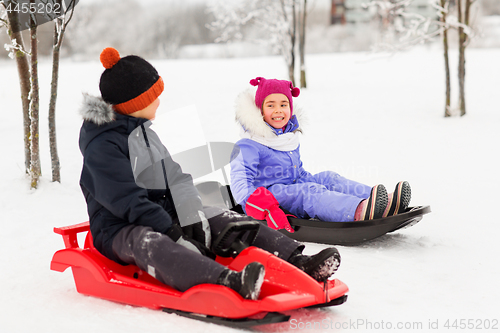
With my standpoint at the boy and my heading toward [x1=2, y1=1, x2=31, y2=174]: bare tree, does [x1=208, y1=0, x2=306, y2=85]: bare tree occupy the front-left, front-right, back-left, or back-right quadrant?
front-right

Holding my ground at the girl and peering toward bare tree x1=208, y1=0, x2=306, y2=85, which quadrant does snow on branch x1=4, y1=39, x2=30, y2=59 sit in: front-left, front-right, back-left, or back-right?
front-left

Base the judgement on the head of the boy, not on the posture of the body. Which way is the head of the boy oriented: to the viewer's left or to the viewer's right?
to the viewer's right

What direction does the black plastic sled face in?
to the viewer's right

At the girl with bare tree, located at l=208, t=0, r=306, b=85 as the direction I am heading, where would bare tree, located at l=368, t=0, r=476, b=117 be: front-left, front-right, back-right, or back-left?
front-right

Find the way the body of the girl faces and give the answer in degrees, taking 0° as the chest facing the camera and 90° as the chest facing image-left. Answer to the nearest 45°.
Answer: approximately 315°

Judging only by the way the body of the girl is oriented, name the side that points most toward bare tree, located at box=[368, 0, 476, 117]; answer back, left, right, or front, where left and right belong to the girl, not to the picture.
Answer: left

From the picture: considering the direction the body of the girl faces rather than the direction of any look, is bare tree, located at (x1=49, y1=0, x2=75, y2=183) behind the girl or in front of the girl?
behind

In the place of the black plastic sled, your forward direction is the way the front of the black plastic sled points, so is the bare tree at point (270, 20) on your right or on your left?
on your left

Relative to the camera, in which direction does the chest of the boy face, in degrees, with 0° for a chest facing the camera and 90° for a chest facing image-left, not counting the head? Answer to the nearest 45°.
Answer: approximately 315°
